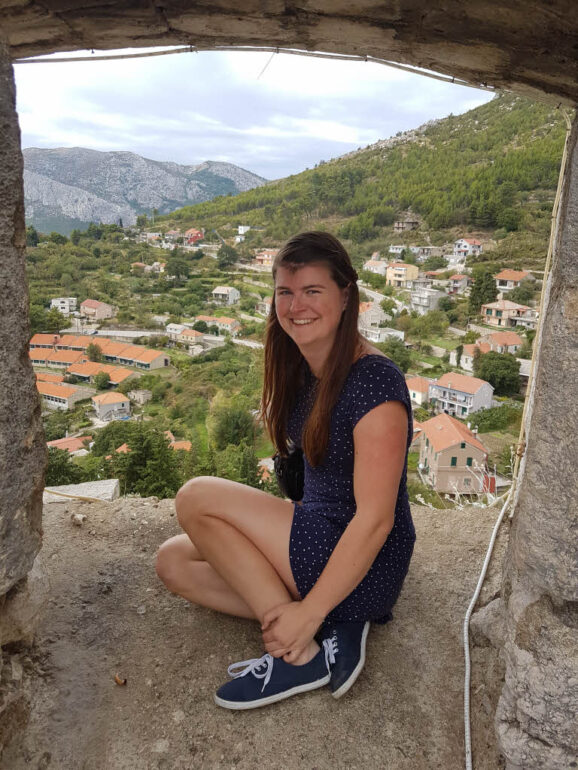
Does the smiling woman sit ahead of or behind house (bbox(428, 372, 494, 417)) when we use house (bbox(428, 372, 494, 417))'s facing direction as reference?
ahead

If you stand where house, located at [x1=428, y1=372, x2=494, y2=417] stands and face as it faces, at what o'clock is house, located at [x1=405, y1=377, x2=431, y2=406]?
house, located at [x1=405, y1=377, x2=431, y2=406] is roughly at 3 o'clock from house, located at [x1=428, y1=372, x2=494, y2=417].

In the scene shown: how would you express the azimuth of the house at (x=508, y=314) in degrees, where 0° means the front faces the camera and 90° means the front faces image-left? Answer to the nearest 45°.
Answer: approximately 45°

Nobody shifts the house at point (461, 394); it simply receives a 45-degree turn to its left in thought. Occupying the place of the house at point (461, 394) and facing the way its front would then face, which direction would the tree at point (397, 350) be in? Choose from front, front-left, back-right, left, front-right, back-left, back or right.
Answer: back-right

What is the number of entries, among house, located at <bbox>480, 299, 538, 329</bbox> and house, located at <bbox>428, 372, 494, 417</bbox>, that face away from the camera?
0

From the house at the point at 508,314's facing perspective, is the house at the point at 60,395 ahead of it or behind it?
ahead

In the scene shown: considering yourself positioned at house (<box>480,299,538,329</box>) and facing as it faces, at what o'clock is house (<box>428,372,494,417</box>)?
house (<box>428,372,494,417</box>) is roughly at 11 o'clock from house (<box>480,299,538,329</box>).
